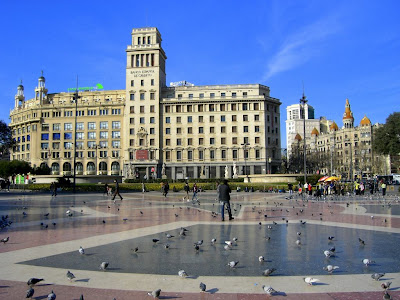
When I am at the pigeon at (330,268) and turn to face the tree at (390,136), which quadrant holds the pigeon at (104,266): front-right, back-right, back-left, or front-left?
back-left

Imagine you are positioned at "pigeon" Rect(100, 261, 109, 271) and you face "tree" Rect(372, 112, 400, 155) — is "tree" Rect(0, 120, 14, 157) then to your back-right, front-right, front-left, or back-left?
front-left

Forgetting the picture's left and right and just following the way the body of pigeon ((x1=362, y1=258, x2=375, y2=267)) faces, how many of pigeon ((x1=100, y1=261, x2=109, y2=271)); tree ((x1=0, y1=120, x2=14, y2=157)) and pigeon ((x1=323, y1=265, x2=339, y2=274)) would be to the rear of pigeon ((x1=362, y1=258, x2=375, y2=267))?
0

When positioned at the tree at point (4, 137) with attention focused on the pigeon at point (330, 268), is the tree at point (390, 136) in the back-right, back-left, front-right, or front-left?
front-left

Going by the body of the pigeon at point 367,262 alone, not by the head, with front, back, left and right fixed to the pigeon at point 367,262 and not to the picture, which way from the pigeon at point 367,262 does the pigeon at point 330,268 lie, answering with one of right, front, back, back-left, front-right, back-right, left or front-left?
front-left

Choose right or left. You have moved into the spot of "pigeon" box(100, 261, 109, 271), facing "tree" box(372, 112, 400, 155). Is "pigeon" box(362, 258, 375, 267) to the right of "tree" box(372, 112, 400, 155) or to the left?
right

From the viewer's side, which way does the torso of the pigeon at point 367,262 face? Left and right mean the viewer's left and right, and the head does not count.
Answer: facing to the left of the viewer

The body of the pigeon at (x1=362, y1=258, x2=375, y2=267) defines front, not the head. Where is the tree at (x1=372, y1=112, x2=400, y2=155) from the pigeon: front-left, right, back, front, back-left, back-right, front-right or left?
right
